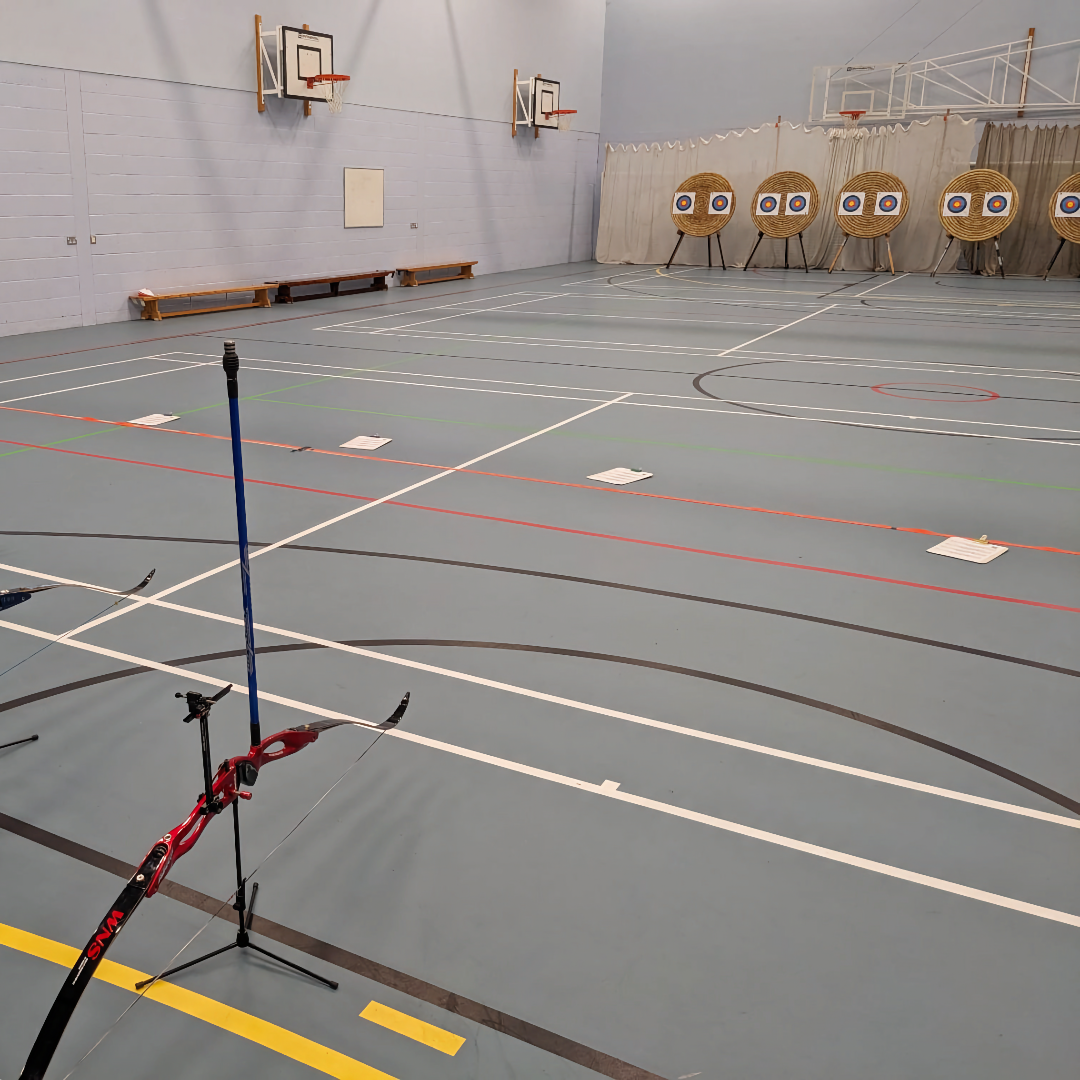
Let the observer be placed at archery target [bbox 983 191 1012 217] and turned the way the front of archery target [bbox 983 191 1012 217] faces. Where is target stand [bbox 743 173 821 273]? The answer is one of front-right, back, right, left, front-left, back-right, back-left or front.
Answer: right

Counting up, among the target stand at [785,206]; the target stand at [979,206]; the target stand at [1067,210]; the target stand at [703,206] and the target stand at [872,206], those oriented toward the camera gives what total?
5

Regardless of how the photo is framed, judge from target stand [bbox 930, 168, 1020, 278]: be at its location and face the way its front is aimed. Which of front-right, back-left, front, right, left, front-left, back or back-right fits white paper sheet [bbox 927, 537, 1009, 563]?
front

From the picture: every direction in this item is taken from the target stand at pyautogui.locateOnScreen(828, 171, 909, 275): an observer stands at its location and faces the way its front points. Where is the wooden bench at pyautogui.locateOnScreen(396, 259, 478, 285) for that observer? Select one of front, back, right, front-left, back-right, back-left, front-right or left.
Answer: front-right

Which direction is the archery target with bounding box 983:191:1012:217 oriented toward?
toward the camera

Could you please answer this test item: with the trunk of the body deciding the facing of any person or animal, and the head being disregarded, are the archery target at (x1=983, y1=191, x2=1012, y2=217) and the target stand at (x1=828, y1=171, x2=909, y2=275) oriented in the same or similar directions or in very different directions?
same or similar directions

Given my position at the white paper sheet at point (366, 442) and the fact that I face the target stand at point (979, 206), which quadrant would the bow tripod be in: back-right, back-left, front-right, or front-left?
back-right

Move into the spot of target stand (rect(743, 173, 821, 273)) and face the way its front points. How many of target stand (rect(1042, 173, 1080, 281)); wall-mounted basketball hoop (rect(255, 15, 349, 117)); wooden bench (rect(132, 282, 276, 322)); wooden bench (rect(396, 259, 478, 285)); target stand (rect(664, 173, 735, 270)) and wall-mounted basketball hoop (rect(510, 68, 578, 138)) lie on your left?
1

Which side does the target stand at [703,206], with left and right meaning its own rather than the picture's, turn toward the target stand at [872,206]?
left

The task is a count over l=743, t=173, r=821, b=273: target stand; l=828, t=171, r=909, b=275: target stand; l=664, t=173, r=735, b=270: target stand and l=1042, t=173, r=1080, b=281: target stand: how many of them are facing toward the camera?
4

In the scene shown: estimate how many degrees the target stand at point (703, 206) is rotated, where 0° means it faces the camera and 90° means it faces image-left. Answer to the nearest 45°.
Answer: approximately 0°

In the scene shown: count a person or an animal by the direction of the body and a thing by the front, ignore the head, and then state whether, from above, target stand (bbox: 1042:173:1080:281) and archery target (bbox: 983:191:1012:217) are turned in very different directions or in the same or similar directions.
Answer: same or similar directions

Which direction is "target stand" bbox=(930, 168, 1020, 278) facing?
toward the camera

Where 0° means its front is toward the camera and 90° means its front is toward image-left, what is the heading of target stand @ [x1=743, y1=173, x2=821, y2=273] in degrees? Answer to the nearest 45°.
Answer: approximately 0°

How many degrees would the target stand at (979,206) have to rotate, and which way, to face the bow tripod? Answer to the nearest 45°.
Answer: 0° — it already faces it

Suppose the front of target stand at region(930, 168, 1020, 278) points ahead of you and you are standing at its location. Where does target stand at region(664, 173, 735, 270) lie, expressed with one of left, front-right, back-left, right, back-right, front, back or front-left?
right

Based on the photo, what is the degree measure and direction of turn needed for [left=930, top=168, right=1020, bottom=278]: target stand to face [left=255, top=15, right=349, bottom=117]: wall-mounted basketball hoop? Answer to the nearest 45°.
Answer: approximately 45° to its right
